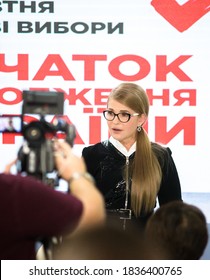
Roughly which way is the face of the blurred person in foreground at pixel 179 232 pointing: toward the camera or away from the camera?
away from the camera

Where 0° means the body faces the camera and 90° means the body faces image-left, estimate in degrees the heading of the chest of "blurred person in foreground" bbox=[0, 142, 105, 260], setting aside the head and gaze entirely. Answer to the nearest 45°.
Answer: approximately 180°

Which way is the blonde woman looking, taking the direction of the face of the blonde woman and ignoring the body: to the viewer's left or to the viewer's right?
to the viewer's left
